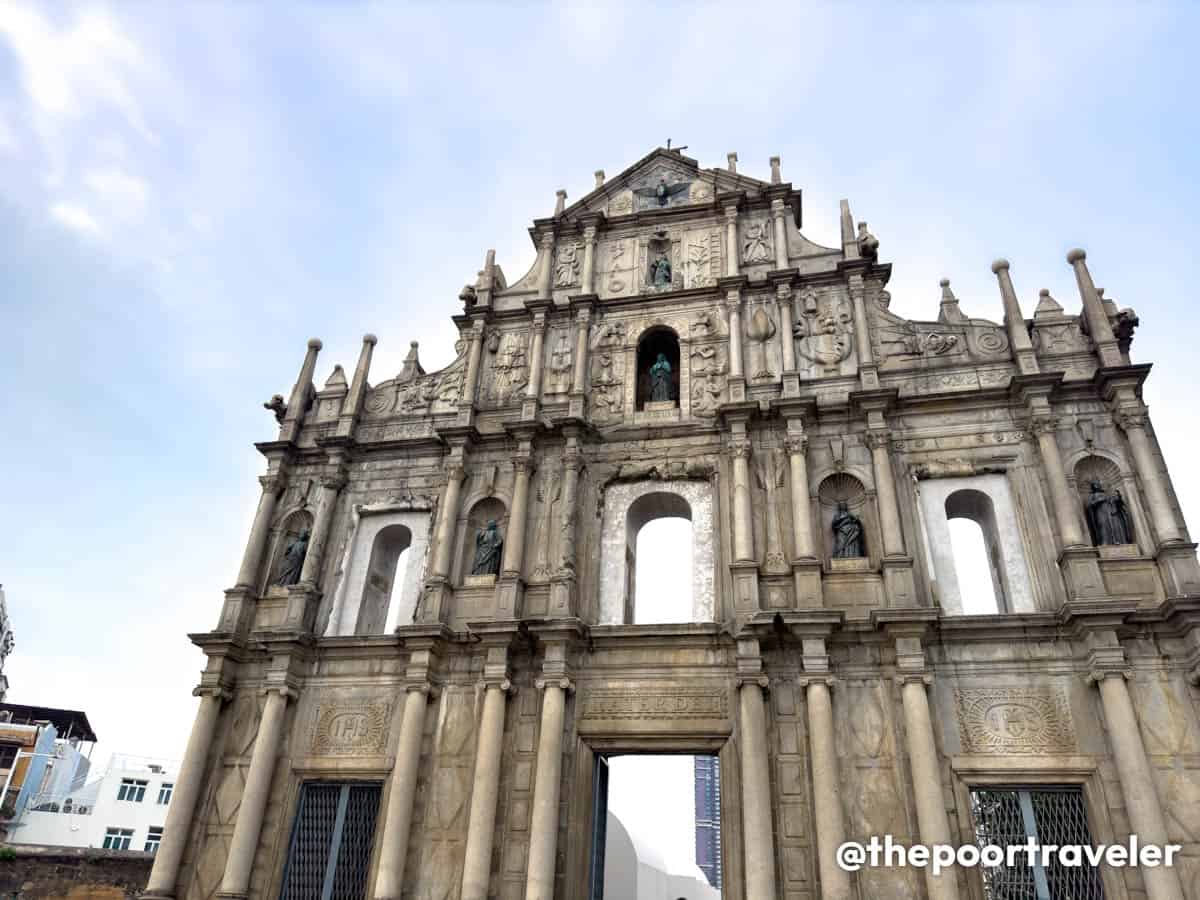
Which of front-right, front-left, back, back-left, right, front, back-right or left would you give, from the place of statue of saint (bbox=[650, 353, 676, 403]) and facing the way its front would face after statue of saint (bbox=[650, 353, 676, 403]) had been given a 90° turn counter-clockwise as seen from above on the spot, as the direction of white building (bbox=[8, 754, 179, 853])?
back-left

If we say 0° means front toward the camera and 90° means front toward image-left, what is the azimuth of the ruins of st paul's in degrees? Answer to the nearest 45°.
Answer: approximately 0°

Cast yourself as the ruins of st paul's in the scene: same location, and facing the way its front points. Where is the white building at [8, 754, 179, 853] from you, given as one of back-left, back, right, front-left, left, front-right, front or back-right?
back-right
